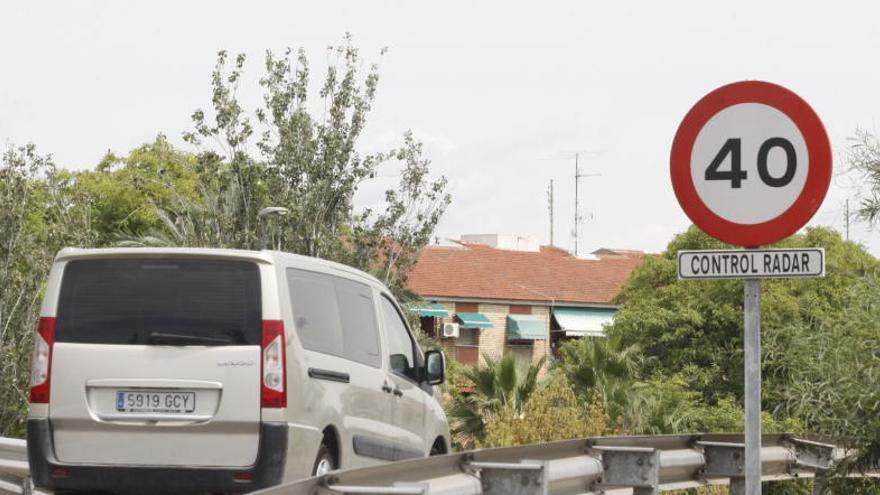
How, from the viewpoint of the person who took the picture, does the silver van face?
facing away from the viewer and to the right of the viewer

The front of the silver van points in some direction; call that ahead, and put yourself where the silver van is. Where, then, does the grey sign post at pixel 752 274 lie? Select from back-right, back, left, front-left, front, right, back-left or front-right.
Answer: right

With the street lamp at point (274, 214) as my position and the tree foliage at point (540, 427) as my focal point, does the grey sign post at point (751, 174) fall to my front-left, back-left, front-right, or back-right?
front-right

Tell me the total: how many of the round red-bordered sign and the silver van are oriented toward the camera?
1

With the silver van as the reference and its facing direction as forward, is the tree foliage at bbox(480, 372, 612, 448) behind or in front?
in front

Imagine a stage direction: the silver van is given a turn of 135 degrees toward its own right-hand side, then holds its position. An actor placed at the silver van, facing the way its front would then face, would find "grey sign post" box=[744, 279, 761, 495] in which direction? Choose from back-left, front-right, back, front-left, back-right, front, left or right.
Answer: front-left

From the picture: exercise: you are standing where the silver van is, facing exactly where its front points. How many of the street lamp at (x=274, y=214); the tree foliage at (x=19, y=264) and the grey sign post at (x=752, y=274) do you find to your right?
1

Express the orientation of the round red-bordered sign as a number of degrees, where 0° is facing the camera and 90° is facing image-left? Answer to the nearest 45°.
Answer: approximately 0°

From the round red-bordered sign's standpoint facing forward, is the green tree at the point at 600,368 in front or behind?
behind

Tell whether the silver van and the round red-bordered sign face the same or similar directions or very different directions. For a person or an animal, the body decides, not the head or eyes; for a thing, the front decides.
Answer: very different directions

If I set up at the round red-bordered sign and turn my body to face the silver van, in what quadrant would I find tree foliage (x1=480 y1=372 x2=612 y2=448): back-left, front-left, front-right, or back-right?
front-right

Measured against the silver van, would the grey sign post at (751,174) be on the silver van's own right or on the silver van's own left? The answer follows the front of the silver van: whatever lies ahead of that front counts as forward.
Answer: on the silver van's own right
